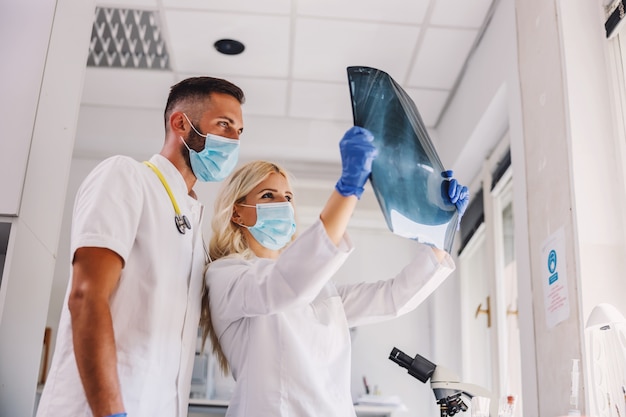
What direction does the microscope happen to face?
to the viewer's left

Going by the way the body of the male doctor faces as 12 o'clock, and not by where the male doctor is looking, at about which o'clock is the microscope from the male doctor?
The microscope is roughly at 10 o'clock from the male doctor.

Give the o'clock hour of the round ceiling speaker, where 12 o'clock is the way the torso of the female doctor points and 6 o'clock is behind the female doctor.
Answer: The round ceiling speaker is roughly at 7 o'clock from the female doctor.

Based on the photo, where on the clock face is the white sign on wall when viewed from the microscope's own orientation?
The white sign on wall is roughly at 4 o'clock from the microscope.

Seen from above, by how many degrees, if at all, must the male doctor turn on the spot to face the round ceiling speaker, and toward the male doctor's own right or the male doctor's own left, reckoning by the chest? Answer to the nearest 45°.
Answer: approximately 135° to the male doctor's own left

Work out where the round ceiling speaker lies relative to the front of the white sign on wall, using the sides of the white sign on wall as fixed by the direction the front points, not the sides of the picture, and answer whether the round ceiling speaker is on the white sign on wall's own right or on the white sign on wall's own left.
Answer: on the white sign on wall's own right

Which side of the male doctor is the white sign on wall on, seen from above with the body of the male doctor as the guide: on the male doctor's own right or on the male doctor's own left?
on the male doctor's own left

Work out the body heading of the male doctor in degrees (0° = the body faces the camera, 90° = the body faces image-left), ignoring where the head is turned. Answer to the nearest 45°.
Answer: approximately 315°
